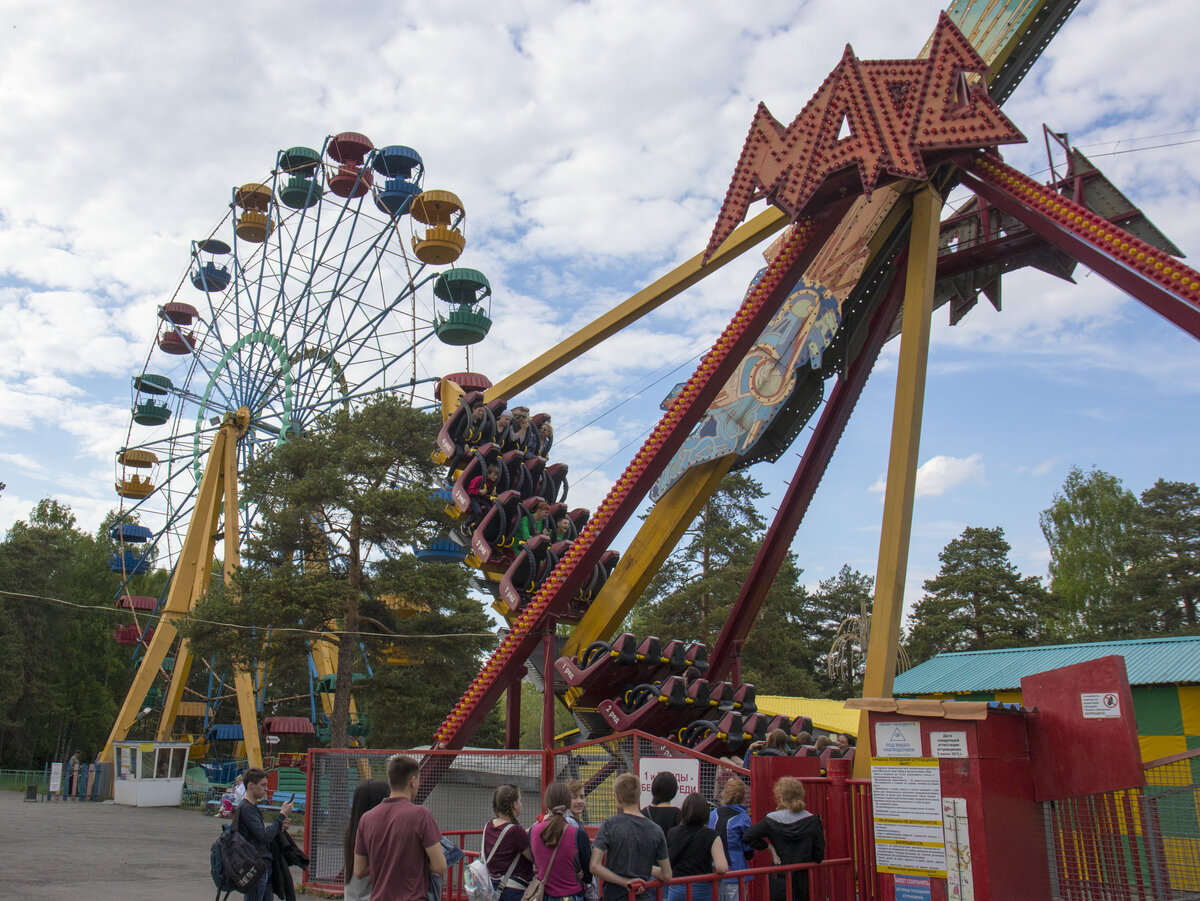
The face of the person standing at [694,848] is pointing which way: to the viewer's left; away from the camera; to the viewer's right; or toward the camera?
away from the camera

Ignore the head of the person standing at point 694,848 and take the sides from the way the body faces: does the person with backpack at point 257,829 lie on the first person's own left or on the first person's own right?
on the first person's own left

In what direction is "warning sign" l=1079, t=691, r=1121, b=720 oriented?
toward the camera

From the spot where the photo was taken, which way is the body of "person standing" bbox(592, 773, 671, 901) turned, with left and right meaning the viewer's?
facing away from the viewer

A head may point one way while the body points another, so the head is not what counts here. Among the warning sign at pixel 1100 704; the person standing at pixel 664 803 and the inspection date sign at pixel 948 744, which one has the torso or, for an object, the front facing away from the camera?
the person standing

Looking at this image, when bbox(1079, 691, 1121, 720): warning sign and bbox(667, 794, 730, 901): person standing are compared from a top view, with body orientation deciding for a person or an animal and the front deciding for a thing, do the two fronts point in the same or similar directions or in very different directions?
very different directions

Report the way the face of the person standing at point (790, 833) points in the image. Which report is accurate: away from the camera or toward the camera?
away from the camera

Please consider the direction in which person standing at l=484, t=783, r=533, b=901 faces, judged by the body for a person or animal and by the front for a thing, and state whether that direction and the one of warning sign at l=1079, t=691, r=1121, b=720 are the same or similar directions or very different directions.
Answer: very different directions

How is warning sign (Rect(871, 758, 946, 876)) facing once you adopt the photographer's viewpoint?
facing the viewer

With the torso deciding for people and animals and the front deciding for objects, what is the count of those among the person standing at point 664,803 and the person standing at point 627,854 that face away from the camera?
2

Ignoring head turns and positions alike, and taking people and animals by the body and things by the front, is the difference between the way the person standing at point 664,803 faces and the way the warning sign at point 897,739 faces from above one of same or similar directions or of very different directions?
very different directions

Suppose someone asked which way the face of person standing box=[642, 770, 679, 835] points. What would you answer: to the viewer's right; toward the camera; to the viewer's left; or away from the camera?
away from the camera

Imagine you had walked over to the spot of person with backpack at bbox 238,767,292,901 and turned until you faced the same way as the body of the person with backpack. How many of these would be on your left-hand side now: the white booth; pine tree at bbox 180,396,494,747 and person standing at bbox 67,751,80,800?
3

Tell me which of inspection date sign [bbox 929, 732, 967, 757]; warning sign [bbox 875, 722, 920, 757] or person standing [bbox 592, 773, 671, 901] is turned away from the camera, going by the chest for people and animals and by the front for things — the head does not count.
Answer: the person standing

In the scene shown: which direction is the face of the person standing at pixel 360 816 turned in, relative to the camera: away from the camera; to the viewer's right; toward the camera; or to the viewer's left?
away from the camera

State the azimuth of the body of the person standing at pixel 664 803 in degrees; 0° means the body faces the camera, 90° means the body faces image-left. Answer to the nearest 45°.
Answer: approximately 180°
